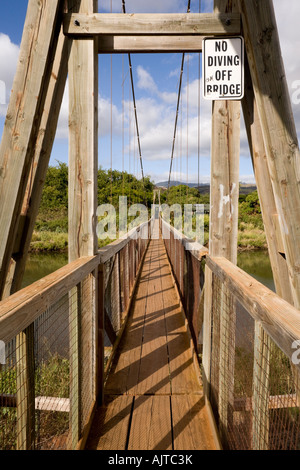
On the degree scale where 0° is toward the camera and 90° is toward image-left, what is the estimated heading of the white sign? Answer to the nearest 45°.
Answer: approximately 0°
